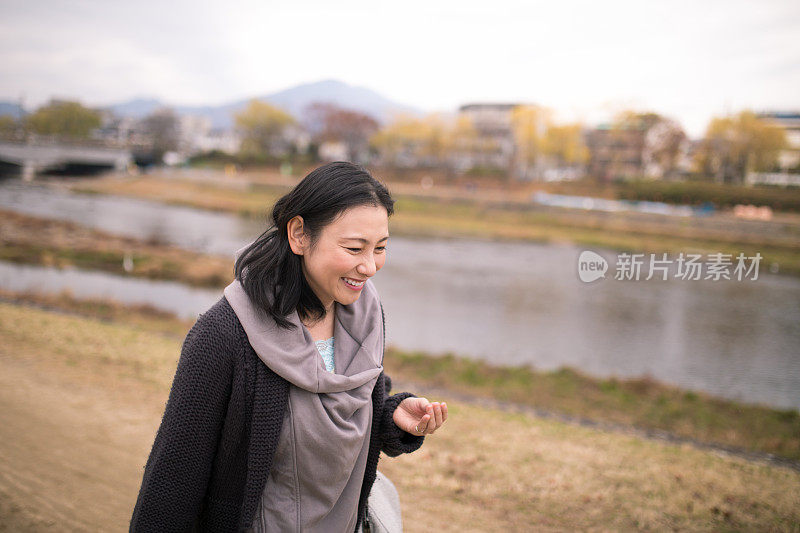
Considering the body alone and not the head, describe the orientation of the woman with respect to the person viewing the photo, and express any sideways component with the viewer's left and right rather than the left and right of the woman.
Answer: facing the viewer and to the right of the viewer

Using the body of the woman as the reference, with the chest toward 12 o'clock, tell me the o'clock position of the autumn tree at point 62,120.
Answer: The autumn tree is roughly at 7 o'clock from the woman.

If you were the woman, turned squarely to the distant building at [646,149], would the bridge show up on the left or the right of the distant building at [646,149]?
left

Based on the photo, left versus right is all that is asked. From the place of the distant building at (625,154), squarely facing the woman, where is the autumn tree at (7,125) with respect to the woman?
right

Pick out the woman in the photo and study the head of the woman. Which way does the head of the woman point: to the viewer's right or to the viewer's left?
to the viewer's right

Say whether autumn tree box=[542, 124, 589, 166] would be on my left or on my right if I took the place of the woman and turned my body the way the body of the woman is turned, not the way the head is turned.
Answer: on my left

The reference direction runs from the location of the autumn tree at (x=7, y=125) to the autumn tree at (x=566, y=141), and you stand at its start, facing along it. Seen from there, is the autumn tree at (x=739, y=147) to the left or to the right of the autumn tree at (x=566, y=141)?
right

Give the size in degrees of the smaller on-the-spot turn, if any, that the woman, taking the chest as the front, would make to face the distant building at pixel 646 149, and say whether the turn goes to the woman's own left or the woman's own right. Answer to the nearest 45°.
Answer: approximately 90° to the woman's own left

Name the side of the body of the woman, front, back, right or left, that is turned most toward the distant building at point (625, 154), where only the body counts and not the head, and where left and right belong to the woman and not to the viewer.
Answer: left

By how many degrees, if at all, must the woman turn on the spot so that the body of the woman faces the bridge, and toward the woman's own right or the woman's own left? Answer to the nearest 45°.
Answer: approximately 135° to the woman's own left
